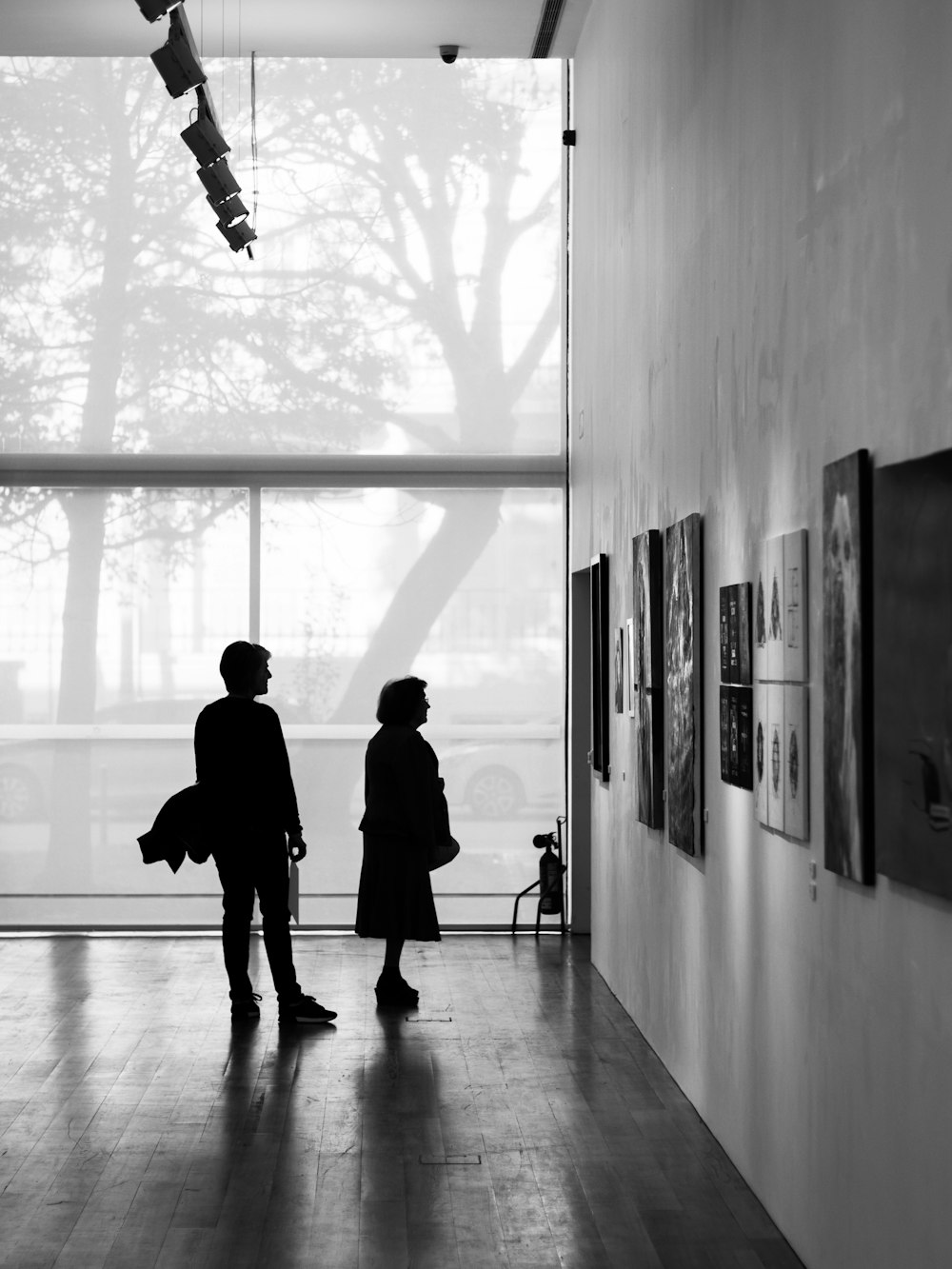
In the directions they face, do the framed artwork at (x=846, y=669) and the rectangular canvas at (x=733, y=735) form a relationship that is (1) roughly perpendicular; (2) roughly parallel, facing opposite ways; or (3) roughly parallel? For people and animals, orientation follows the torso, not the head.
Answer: roughly parallel

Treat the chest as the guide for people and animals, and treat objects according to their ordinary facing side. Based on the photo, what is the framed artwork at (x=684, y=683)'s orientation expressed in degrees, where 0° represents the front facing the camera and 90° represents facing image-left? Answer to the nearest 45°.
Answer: approximately 90°

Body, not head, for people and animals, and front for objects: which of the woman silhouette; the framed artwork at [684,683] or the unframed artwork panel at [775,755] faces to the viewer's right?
the woman silhouette

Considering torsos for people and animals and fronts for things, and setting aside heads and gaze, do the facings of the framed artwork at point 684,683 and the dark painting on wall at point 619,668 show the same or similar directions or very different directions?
same or similar directions

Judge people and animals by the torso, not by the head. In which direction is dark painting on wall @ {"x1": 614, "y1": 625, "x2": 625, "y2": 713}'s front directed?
to the viewer's left

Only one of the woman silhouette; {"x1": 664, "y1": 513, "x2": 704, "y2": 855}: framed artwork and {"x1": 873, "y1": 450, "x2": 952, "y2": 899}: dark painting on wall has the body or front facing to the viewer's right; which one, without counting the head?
the woman silhouette

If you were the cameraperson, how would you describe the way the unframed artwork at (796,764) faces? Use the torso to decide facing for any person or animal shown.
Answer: facing to the left of the viewer

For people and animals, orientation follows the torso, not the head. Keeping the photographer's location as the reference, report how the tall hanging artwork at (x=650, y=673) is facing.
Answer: facing to the left of the viewer
